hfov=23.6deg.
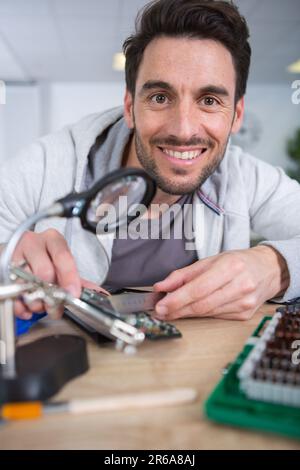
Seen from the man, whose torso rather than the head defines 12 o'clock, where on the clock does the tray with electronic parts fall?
The tray with electronic parts is roughly at 12 o'clock from the man.

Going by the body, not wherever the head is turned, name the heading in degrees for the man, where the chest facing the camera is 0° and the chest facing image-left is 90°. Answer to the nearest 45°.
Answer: approximately 0°

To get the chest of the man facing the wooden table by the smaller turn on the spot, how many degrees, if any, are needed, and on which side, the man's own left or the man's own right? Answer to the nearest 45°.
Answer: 0° — they already face it

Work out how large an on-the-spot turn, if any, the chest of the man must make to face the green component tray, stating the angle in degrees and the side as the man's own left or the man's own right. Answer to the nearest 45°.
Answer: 0° — they already face it
